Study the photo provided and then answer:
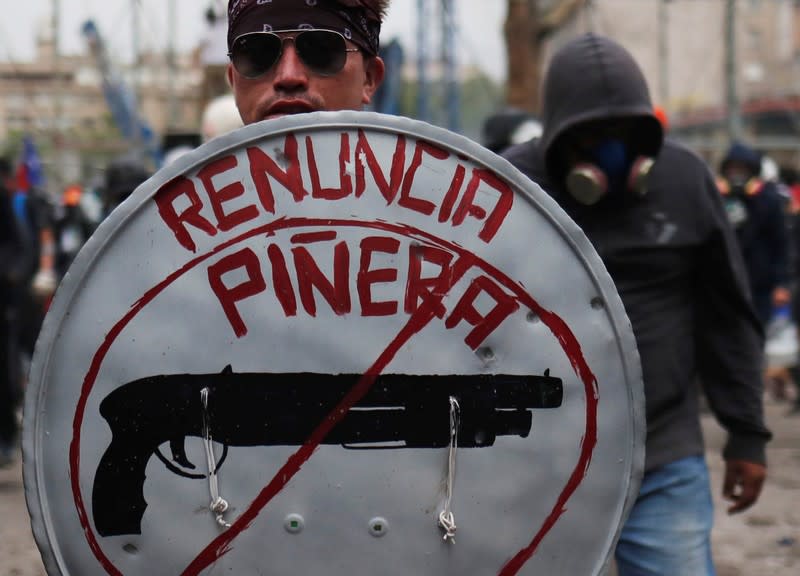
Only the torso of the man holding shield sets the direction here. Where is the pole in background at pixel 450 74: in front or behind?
behind

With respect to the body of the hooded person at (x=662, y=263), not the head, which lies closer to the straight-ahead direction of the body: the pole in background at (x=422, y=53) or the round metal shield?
the round metal shield

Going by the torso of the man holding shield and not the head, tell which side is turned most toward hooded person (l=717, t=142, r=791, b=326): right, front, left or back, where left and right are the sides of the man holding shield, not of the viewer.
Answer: back

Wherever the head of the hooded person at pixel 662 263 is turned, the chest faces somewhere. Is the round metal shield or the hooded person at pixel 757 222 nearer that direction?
the round metal shield

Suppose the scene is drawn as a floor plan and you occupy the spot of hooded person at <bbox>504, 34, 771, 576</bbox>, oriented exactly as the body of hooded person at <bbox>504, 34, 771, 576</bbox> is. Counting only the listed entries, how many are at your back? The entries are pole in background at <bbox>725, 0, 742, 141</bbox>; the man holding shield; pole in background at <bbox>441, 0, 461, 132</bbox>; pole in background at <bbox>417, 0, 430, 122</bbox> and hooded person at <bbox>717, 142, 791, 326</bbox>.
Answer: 4

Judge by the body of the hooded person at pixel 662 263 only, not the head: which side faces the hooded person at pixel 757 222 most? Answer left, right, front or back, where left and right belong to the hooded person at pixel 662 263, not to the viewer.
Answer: back

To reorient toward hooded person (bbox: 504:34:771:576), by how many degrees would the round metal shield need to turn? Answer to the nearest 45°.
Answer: approximately 135° to its left

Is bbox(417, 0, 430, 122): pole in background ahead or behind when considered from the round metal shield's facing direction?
behind

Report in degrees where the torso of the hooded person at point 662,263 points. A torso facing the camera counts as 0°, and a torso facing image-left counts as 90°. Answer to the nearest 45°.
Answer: approximately 0°

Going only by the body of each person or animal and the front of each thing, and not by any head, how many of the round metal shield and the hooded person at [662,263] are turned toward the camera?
2

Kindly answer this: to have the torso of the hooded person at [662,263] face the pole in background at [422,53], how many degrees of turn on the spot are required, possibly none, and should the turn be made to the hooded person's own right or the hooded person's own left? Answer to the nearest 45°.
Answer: approximately 180°

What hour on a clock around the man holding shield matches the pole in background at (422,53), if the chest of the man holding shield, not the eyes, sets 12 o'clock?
The pole in background is roughly at 6 o'clock from the man holding shield.

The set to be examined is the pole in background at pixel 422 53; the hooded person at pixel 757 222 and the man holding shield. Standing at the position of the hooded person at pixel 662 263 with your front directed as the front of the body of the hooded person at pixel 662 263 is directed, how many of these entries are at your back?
2
